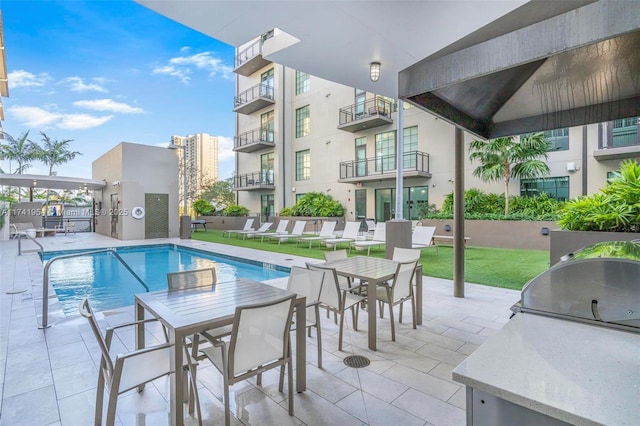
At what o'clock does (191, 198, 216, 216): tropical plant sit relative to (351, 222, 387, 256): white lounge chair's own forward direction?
The tropical plant is roughly at 3 o'clock from the white lounge chair.

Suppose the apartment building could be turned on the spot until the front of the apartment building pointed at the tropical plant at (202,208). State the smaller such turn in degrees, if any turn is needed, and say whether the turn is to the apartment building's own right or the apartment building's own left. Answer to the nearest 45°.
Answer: approximately 45° to the apartment building's own right

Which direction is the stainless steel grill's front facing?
to the viewer's left

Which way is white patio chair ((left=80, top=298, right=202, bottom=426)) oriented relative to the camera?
to the viewer's right

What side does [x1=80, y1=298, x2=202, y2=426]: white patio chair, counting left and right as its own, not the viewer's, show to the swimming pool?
left

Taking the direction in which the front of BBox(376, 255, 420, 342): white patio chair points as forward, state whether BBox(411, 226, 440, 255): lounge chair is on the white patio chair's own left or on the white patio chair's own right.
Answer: on the white patio chair's own right

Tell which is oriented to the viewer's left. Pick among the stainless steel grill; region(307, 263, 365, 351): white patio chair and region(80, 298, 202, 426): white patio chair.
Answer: the stainless steel grill

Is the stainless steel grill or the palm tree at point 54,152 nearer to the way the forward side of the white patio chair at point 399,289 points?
the palm tree

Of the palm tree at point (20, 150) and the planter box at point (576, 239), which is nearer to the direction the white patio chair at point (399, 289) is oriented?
the palm tree

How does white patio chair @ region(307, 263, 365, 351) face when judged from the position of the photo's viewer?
facing away from the viewer and to the right of the viewer

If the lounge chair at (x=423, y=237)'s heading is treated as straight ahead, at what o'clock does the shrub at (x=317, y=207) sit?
The shrub is roughly at 3 o'clock from the lounge chair.

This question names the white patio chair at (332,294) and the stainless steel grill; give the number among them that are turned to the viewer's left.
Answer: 1
